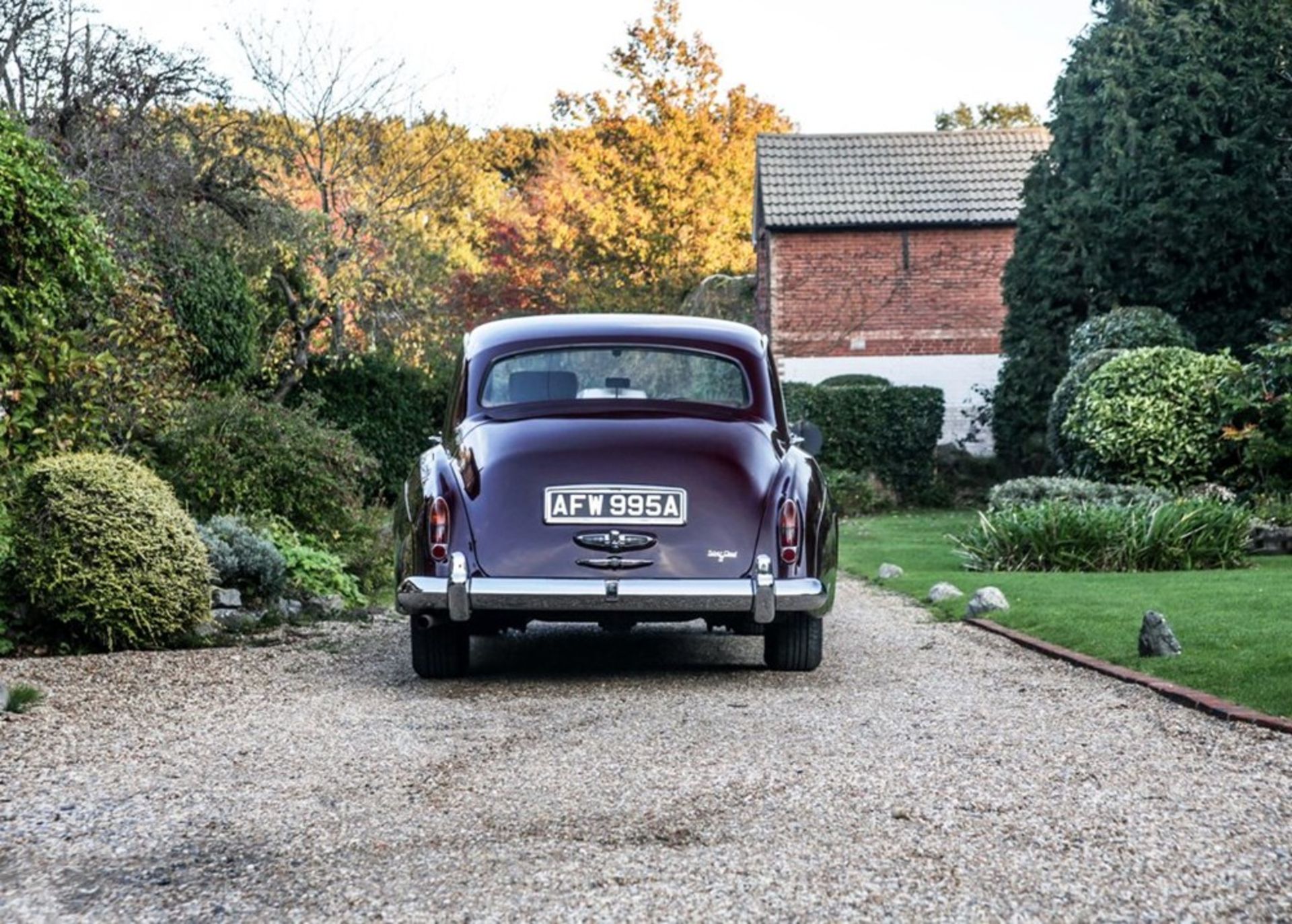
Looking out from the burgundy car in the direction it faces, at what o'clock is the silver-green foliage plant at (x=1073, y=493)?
The silver-green foliage plant is roughly at 1 o'clock from the burgundy car.

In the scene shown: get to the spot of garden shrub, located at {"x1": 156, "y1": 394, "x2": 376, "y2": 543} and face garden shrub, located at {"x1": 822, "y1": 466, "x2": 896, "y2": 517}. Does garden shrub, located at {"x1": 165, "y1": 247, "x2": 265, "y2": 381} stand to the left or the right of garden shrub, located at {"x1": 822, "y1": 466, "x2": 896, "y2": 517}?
left

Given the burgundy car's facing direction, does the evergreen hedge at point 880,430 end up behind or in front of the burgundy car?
in front

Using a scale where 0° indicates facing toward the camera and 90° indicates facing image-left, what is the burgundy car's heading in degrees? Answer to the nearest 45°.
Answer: approximately 180°

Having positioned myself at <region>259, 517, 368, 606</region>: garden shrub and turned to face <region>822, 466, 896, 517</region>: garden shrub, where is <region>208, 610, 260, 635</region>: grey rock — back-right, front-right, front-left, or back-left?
back-right

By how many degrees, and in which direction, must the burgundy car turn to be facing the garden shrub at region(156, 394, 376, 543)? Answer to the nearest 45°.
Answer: approximately 45° to its left

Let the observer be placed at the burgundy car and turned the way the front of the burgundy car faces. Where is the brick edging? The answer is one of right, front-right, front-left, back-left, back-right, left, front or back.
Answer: right

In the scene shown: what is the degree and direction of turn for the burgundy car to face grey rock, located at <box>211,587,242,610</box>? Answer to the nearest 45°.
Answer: approximately 45° to its left

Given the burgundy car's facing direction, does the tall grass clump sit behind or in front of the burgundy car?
in front

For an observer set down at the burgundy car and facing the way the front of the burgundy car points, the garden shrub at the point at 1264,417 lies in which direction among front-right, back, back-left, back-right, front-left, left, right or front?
front-right

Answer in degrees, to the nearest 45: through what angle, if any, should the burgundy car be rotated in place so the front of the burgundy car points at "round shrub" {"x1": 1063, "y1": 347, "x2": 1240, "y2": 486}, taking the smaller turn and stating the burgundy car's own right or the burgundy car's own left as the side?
approximately 45° to the burgundy car's own right

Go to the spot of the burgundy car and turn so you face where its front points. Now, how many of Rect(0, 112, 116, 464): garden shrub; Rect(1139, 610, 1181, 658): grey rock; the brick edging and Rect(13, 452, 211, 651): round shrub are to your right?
2

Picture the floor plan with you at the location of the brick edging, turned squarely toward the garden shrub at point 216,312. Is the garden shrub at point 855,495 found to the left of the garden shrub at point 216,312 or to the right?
right

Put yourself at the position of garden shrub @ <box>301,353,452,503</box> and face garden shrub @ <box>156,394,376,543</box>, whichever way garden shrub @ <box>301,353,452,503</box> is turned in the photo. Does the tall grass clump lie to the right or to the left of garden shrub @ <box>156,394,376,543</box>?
left

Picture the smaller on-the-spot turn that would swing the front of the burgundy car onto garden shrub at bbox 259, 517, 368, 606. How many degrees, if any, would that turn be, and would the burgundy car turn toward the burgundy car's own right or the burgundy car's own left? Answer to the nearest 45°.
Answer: approximately 45° to the burgundy car's own left

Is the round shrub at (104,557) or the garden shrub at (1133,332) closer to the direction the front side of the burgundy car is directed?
the garden shrub

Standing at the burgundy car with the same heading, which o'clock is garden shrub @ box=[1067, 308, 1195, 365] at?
The garden shrub is roughly at 1 o'clock from the burgundy car.
